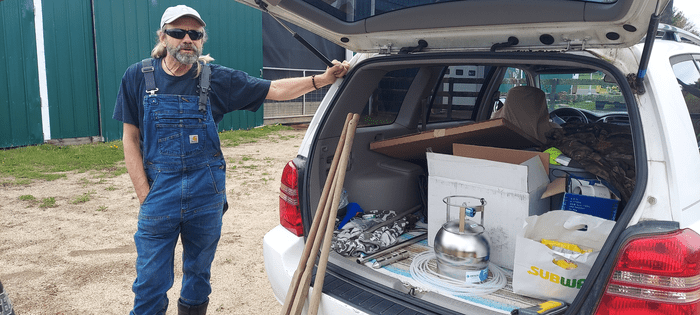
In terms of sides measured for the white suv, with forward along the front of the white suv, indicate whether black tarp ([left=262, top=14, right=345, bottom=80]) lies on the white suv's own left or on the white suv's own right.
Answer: on the white suv's own left

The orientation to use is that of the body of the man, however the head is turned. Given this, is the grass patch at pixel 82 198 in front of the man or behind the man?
behind

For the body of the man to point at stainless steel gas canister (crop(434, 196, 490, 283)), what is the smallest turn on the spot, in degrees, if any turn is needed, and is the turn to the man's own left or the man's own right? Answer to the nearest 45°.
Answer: approximately 45° to the man's own left

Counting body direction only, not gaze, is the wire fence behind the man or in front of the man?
behind

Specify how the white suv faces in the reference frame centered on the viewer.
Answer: facing away from the viewer and to the right of the viewer

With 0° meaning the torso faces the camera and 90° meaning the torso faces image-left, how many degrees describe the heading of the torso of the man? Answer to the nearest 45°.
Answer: approximately 0°

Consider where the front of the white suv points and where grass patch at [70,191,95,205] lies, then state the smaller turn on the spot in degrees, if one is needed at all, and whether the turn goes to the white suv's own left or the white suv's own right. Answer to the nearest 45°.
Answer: approximately 90° to the white suv's own left

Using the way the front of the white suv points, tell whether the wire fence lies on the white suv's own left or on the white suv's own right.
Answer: on the white suv's own left

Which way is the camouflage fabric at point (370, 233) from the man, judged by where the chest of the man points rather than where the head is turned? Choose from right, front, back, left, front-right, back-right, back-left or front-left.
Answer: left

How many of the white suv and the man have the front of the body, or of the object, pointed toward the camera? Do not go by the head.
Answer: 1

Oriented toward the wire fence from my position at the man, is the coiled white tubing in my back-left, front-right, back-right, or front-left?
back-right
